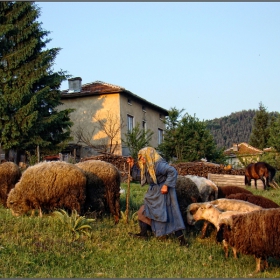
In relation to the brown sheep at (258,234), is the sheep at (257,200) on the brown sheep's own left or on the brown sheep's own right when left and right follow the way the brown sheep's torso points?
on the brown sheep's own right

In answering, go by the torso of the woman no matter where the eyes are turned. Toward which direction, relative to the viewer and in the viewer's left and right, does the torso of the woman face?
facing to the left of the viewer

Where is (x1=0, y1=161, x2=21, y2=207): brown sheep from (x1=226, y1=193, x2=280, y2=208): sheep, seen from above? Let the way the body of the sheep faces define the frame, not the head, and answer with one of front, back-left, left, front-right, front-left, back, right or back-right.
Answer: front

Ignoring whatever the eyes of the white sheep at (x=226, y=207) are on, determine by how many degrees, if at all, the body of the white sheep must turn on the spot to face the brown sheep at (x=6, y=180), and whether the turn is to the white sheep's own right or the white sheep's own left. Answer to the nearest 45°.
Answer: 0° — it already faces it

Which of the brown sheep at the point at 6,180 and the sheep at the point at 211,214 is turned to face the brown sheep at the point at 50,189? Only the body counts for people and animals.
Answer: the sheep

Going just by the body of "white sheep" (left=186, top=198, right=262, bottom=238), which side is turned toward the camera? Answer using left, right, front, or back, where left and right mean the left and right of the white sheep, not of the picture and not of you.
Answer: left

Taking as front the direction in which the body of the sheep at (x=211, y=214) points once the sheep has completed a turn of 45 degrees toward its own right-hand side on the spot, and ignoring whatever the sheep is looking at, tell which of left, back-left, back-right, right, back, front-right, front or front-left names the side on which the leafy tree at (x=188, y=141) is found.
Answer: front-right

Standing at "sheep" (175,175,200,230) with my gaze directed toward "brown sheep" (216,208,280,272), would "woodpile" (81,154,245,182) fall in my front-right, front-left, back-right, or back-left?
back-left

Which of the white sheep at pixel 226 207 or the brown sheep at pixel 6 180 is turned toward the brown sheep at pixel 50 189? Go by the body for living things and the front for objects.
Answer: the white sheep

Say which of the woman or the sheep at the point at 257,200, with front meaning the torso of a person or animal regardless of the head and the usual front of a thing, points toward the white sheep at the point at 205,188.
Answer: the sheep

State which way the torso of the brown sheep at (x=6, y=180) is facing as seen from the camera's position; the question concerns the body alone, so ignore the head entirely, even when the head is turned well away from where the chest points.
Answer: to the viewer's left

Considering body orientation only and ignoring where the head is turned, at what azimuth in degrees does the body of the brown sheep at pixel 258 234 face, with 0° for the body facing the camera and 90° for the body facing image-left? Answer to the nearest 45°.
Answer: approximately 90°

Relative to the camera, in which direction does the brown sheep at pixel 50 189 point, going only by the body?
to the viewer's left

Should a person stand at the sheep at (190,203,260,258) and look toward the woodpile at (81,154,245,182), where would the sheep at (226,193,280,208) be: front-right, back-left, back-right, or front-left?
front-right

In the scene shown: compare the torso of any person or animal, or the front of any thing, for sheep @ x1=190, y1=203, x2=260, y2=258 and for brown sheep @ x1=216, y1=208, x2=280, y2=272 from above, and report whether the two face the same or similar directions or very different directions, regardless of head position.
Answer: same or similar directions

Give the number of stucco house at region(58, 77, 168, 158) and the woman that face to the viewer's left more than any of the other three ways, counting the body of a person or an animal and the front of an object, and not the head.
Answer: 1
